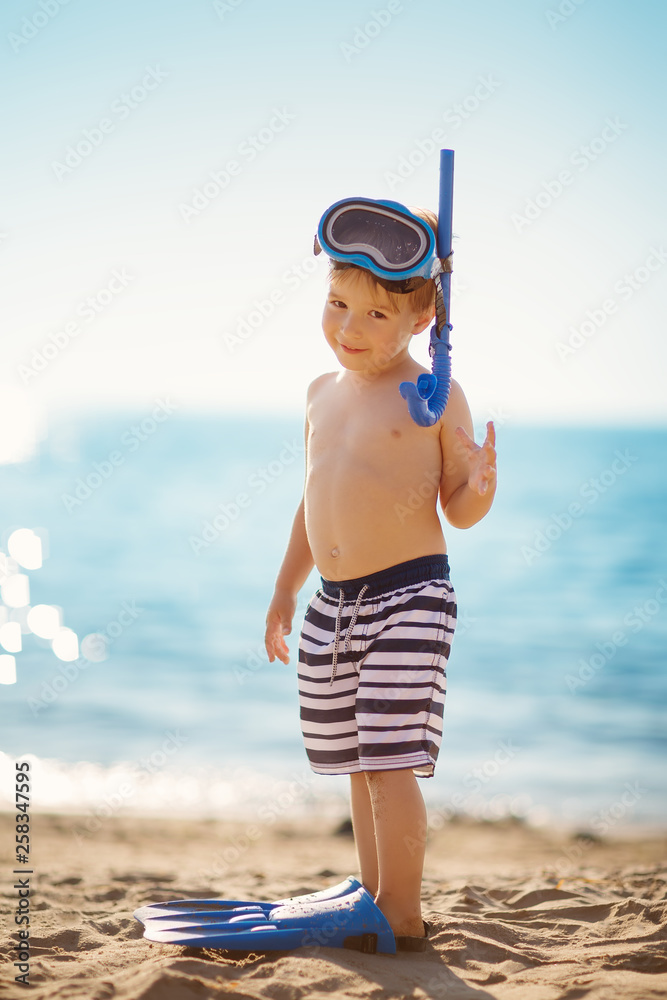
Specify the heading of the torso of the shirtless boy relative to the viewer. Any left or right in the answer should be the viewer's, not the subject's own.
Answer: facing the viewer and to the left of the viewer
